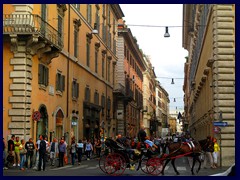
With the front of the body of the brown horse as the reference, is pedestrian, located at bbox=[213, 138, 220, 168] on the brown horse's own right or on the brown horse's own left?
on the brown horse's own left

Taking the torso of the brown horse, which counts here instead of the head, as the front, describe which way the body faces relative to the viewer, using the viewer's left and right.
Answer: facing to the right of the viewer

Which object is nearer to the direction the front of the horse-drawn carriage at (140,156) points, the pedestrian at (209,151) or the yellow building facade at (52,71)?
the pedestrian

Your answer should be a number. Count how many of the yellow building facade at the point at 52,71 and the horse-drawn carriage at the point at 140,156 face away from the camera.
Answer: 0

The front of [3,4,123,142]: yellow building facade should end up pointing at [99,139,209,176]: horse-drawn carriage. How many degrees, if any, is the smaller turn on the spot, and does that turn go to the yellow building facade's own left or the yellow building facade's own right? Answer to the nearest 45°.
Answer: approximately 45° to the yellow building facade's own right

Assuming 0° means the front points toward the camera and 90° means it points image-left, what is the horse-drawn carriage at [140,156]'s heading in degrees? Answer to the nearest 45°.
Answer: approximately 270°

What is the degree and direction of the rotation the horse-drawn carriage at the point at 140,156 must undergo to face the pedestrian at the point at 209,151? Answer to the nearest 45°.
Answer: approximately 45° to its left

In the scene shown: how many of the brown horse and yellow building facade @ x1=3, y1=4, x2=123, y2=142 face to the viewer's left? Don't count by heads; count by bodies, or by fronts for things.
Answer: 0

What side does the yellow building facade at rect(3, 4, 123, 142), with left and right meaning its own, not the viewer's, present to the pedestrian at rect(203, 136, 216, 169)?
front
